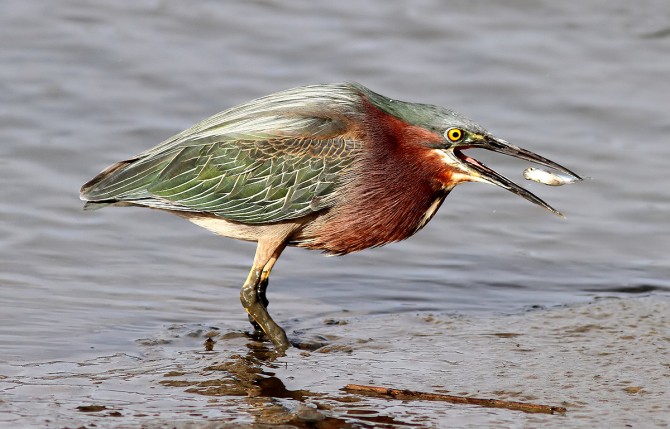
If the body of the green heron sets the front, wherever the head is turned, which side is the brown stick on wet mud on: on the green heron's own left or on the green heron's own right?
on the green heron's own right

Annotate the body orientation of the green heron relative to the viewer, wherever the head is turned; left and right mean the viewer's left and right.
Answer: facing to the right of the viewer

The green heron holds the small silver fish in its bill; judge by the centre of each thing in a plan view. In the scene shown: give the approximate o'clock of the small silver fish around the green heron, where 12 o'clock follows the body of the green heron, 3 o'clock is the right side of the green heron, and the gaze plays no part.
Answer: The small silver fish is roughly at 12 o'clock from the green heron.

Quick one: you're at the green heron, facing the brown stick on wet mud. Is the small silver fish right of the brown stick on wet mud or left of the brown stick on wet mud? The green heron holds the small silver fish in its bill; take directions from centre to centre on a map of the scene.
left
